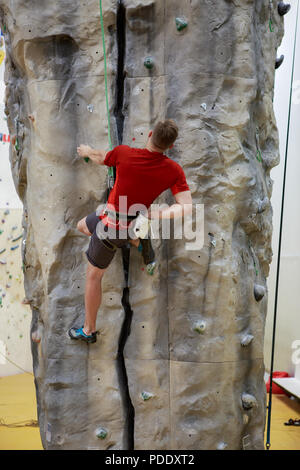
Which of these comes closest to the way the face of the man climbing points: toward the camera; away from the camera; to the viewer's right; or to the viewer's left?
away from the camera

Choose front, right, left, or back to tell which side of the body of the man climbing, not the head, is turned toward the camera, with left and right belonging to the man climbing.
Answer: back
